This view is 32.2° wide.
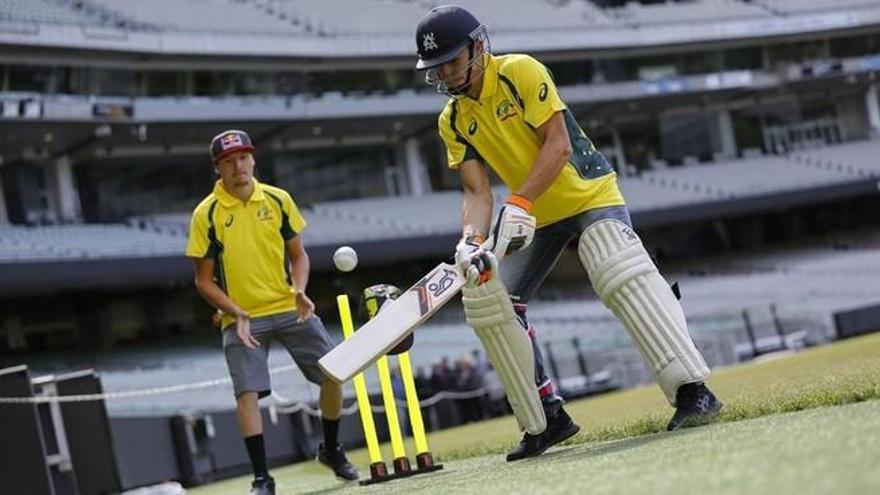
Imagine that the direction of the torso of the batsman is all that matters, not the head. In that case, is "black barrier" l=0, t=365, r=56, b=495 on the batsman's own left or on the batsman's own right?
on the batsman's own right

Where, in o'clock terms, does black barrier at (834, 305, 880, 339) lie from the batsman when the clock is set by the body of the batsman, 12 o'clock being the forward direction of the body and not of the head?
The black barrier is roughly at 5 o'clock from the batsman.

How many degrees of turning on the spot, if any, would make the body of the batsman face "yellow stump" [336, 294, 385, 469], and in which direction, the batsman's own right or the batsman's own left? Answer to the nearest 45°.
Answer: approximately 90° to the batsman's own right

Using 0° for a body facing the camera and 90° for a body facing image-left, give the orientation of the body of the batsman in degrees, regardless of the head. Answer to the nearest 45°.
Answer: approximately 45°

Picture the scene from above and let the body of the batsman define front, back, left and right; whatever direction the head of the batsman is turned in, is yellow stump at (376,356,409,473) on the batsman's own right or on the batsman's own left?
on the batsman's own right

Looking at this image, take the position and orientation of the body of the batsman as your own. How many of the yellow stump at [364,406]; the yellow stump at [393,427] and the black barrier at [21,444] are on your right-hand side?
3

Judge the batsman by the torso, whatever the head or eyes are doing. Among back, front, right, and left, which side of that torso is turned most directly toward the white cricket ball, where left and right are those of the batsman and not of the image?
right
